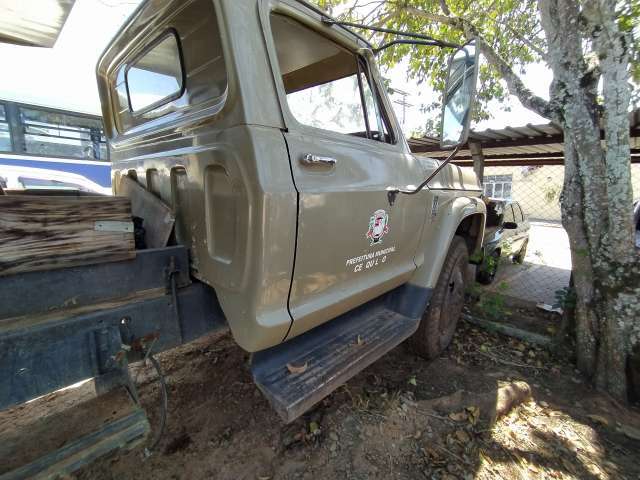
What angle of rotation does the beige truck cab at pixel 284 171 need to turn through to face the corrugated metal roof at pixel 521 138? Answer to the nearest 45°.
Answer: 0° — it already faces it

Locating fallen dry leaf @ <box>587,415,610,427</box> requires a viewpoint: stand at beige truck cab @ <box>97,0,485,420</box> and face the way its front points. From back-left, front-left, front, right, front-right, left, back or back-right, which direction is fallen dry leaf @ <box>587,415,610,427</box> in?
front-right

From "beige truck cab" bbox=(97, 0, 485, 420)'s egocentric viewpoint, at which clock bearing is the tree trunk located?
The tree trunk is roughly at 1 o'clock from the beige truck cab.

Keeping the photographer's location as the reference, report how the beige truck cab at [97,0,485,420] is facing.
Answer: facing away from the viewer and to the right of the viewer

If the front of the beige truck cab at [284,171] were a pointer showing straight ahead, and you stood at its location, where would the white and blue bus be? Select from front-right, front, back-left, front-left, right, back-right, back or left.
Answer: left

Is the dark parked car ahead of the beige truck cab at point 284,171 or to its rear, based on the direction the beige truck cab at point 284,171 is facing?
ahead

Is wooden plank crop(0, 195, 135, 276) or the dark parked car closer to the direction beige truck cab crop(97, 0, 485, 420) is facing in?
the dark parked car
